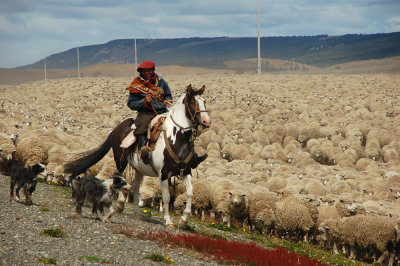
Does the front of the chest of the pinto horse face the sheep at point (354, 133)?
no

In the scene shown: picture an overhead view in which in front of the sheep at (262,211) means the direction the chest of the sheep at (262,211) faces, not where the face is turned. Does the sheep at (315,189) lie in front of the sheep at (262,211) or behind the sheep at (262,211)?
behind

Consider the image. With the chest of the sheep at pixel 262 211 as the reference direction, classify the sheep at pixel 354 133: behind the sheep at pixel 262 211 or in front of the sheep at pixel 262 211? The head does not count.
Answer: behind

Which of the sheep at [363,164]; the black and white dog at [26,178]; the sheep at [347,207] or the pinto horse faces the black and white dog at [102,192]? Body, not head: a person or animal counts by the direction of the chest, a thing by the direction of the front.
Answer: the black and white dog at [26,178]

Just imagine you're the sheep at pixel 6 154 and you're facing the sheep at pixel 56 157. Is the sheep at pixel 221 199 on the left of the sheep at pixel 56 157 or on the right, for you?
right

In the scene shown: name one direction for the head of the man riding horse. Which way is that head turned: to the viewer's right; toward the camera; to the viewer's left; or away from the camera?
toward the camera

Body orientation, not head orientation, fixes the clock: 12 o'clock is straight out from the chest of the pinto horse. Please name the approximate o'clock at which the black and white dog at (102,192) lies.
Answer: The black and white dog is roughly at 5 o'clock from the pinto horse.

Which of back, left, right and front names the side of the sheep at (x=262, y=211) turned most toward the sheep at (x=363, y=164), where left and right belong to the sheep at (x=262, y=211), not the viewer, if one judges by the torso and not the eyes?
back

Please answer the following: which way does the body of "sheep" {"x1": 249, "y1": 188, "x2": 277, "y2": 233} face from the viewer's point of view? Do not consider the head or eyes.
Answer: toward the camera

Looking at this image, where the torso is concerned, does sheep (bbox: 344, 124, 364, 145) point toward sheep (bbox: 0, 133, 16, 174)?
no

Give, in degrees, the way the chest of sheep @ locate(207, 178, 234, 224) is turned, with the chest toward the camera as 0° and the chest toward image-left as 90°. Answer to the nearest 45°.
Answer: approximately 0°

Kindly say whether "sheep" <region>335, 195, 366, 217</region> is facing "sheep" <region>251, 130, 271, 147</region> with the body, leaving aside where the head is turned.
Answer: no

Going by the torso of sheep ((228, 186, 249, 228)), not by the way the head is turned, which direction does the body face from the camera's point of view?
toward the camera

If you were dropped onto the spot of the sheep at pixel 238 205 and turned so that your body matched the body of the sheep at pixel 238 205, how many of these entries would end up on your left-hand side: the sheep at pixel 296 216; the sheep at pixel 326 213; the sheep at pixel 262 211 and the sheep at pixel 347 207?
4
